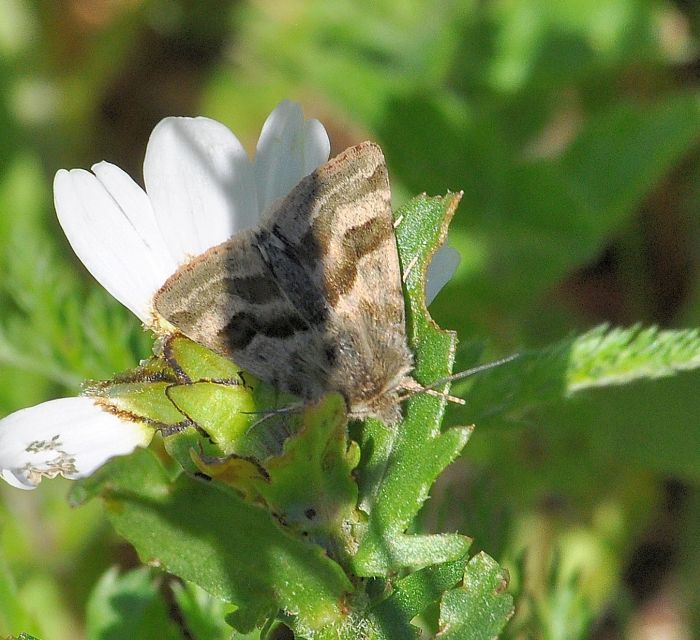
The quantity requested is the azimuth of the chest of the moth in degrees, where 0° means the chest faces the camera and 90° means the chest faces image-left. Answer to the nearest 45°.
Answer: approximately 315°

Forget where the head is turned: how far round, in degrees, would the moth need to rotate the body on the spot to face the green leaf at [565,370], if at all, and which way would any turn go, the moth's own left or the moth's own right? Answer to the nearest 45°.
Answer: approximately 90° to the moth's own left
